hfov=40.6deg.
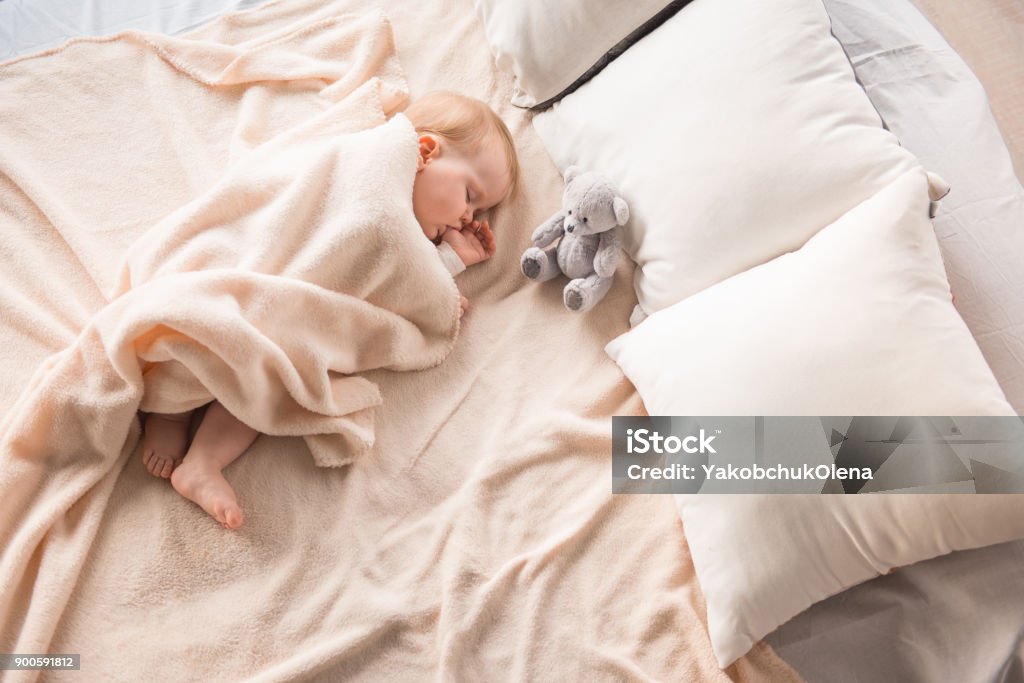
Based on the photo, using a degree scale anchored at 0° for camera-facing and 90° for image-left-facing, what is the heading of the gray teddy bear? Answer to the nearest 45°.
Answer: approximately 45°
